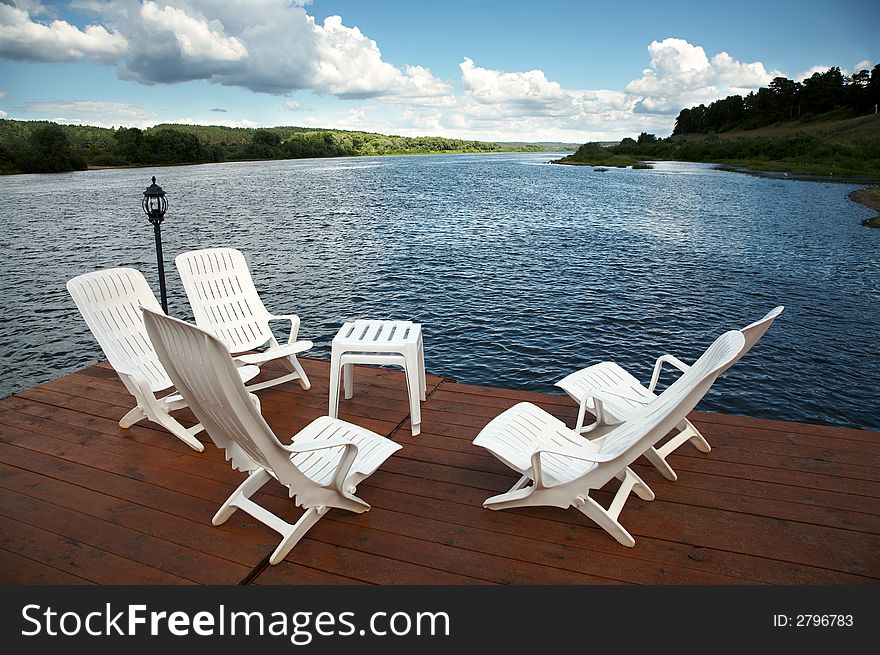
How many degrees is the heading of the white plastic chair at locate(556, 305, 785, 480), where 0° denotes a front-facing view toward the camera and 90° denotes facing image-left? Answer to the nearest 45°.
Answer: approximately 135°

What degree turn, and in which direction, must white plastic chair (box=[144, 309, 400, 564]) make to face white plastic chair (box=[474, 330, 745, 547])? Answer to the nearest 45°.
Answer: approximately 45° to its right

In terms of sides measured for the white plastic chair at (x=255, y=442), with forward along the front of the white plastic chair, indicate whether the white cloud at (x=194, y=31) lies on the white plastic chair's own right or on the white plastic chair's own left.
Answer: on the white plastic chair's own left

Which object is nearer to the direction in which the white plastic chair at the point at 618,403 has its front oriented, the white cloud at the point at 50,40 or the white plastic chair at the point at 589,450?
the white cloud

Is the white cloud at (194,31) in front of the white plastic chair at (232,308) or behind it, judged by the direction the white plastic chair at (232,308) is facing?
behind

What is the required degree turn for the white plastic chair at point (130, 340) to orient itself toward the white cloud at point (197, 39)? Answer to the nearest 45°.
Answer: approximately 135° to its left

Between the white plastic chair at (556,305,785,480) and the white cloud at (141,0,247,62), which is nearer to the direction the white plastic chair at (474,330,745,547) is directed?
the white cloud

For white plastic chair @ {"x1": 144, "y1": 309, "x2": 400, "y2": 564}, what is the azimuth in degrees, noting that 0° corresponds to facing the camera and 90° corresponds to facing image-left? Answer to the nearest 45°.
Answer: approximately 225°

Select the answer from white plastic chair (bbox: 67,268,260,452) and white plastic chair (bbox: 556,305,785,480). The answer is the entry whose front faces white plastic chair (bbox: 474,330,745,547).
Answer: white plastic chair (bbox: 67,268,260,452)

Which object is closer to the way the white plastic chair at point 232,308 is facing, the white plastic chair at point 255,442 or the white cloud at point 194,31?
the white plastic chair

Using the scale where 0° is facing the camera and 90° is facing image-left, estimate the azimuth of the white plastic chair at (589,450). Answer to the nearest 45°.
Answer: approximately 135°
